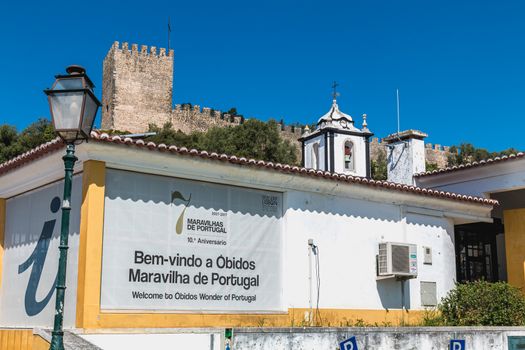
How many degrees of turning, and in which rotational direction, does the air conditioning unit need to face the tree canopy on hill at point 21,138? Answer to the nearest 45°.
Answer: approximately 180°

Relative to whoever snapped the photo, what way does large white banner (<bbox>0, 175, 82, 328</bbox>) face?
facing the viewer and to the left of the viewer

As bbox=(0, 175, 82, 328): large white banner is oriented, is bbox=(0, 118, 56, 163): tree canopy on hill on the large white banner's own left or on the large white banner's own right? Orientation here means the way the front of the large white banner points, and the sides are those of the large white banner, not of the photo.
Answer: on the large white banner's own right

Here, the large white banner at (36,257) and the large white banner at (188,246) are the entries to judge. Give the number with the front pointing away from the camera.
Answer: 0

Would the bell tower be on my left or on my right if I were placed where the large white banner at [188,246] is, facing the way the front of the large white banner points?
on my left

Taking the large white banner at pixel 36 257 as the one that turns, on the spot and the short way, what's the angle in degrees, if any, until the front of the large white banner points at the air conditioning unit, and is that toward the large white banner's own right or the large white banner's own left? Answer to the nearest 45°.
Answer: approximately 135° to the large white banner's own left

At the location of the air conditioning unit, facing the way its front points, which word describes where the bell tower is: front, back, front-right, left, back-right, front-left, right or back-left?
back-left

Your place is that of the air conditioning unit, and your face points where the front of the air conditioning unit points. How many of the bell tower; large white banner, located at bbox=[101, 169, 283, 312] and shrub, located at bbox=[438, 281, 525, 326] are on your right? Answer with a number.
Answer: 1

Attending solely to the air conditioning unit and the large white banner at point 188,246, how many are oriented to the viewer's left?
0

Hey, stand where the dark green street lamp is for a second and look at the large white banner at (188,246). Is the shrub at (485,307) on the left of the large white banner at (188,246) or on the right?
right

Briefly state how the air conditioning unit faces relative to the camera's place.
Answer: facing the viewer and to the right of the viewer

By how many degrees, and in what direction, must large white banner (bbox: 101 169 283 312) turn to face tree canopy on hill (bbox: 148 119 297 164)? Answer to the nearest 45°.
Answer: approximately 135° to its left
